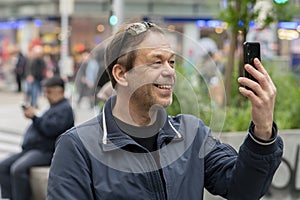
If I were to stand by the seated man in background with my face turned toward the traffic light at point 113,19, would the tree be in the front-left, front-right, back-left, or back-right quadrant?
front-right

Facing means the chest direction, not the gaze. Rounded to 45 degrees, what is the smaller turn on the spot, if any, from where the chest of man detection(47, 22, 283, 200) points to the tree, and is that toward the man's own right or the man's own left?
approximately 135° to the man's own left

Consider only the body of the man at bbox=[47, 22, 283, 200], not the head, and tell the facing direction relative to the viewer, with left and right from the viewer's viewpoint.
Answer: facing the viewer and to the right of the viewer

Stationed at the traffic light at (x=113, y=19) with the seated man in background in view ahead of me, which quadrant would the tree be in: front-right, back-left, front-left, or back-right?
front-left

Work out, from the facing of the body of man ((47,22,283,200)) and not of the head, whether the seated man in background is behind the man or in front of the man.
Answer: behind

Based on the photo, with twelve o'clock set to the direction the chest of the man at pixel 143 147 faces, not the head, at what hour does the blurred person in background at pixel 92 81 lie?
The blurred person in background is roughly at 7 o'clock from the man.

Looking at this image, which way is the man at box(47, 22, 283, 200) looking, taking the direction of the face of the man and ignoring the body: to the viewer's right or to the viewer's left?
to the viewer's right

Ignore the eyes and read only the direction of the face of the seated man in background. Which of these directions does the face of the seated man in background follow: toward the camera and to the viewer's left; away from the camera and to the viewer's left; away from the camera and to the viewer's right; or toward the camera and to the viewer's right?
toward the camera and to the viewer's left

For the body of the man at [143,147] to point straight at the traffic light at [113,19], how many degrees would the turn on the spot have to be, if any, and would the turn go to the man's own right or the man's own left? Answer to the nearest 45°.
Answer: approximately 135° to the man's own left
